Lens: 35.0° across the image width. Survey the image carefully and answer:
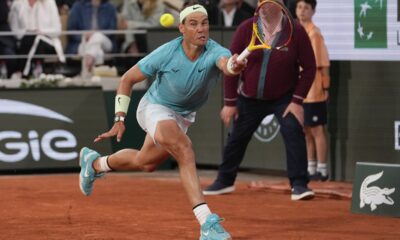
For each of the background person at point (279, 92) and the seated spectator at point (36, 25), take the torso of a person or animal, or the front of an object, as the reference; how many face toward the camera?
2

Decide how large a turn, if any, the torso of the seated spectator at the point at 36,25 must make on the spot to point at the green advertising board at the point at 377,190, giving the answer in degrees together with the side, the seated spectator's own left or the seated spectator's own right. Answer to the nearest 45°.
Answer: approximately 45° to the seated spectator's own left

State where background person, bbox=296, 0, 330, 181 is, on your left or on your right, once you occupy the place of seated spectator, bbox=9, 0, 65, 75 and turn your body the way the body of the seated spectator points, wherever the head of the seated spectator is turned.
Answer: on your left

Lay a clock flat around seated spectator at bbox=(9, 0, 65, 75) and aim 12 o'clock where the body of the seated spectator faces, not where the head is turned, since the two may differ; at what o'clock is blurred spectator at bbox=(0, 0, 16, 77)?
The blurred spectator is roughly at 3 o'clock from the seated spectator.

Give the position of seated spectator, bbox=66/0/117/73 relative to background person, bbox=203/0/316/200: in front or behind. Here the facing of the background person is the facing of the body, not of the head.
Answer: behind

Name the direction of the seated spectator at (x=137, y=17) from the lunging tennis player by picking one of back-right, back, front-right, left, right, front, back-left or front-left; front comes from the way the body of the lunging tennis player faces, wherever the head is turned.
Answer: back-left

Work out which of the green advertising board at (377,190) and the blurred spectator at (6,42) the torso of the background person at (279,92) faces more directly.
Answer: the green advertising board
